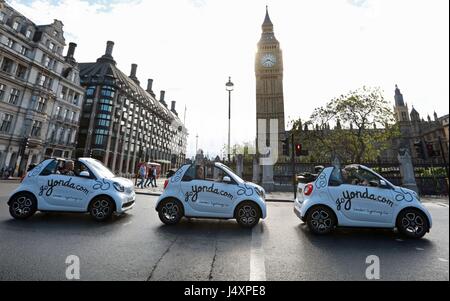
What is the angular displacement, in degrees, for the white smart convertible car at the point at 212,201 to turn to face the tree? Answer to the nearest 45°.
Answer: approximately 45° to its left

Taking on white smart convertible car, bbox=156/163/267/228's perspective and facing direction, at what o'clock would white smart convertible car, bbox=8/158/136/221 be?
white smart convertible car, bbox=8/158/136/221 is roughly at 6 o'clock from white smart convertible car, bbox=156/163/267/228.

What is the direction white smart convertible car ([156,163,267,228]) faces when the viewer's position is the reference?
facing to the right of the viewer

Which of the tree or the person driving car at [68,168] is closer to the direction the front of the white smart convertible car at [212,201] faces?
the tree

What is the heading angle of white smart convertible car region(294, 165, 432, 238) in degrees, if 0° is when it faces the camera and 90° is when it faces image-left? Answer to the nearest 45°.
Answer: approximately 270°

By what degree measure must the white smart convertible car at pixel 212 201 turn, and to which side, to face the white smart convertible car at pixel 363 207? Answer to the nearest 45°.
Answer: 0° — it already faces it

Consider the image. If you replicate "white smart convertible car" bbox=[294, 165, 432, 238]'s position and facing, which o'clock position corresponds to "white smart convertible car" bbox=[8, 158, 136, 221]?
"white smart convertible car" bbox=[8, 158, 136, 221] is roughly at 5 o'clock from "white smart convertible car" bbox=[294, 165, 432, 238].

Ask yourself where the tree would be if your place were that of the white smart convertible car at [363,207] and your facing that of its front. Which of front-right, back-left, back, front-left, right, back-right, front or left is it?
left

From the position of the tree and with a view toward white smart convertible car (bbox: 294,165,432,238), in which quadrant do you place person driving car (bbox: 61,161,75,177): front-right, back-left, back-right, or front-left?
front-right

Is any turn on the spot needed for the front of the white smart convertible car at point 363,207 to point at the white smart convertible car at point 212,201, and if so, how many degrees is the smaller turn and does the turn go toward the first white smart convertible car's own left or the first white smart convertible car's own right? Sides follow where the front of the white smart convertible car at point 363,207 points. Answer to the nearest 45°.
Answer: approximately 135° to the first white smart convertible car's own right

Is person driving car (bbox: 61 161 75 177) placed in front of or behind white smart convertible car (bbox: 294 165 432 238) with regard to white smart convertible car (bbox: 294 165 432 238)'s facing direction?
behind

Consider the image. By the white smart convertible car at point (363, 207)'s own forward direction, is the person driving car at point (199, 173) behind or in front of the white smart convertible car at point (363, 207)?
behind

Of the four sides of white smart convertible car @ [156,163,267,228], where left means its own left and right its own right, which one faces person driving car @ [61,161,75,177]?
back

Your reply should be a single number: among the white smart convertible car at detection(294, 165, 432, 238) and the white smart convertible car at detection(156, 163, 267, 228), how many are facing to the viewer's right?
2

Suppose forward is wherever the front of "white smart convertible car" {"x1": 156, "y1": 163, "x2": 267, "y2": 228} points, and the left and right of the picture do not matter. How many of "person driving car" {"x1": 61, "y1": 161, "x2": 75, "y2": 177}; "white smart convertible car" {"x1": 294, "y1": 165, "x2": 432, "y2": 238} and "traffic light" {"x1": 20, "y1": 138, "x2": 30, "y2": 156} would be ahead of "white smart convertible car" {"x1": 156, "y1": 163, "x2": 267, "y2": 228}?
1
